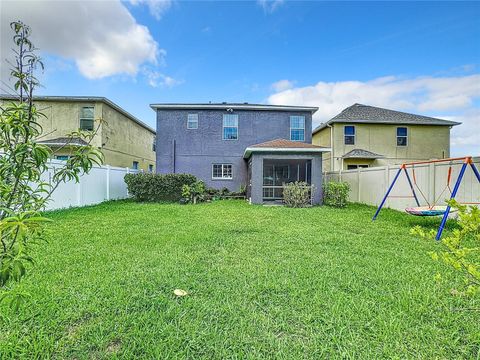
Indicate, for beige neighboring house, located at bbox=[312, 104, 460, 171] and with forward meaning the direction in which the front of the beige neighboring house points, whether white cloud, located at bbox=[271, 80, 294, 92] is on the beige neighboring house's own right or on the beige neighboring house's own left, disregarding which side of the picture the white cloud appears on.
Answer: on the beige neighboring house's own left

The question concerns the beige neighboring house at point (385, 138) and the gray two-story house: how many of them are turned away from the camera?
2

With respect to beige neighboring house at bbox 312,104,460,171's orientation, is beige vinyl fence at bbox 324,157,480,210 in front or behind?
behind

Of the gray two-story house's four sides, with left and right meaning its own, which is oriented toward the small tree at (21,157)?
back

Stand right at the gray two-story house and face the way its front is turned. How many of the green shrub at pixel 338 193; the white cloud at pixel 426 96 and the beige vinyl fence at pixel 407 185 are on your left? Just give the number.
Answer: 0

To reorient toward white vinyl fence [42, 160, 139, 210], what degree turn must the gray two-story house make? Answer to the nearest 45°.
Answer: approximately 135° to its left

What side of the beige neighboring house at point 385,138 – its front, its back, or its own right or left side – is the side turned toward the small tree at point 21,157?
back

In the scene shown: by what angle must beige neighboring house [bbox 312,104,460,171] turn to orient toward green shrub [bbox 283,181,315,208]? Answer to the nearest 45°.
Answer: approximately 180°

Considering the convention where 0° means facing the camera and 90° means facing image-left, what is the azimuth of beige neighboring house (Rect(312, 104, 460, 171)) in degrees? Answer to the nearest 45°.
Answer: approximately 180°

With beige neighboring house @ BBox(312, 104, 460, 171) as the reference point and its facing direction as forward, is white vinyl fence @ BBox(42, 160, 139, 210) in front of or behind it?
behind

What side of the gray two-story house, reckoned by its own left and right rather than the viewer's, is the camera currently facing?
back

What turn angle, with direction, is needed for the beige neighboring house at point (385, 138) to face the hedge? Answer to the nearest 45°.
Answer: approximately 135° to its left
